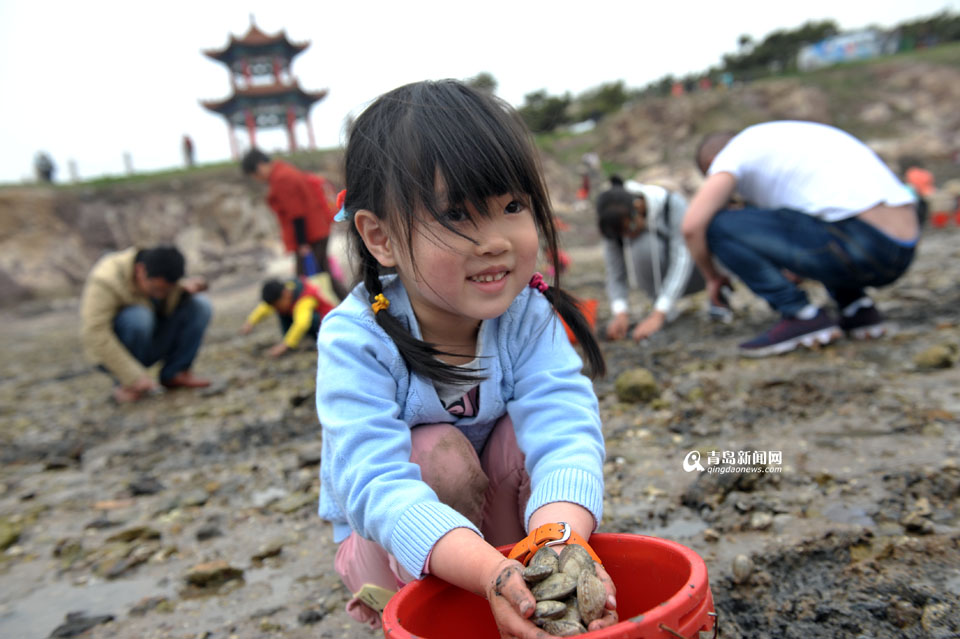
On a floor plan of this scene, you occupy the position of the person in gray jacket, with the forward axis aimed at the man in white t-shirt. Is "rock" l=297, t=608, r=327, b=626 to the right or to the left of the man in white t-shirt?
right

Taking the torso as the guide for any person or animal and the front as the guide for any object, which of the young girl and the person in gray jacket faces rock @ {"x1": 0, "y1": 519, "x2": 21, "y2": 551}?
the person in gray jacket

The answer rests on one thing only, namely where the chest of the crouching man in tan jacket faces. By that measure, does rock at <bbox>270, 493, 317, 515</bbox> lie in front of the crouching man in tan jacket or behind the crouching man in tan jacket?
in front

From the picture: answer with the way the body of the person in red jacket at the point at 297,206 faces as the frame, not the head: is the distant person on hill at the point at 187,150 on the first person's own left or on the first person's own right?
on the first person's own right

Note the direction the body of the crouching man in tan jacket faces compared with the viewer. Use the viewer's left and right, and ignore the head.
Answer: facing the viewer and to the right of the viewer

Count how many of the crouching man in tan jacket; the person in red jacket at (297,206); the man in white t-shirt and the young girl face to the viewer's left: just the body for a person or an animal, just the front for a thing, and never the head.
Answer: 2

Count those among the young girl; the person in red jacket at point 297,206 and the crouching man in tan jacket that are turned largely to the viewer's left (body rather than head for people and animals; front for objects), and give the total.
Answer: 1

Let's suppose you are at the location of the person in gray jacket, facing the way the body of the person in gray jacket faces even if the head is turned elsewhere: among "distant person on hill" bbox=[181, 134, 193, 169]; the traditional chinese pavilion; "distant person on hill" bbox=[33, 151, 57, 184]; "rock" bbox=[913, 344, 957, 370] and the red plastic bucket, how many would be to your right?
3

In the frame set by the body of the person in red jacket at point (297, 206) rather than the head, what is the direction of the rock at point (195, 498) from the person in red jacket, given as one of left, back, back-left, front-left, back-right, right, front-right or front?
left

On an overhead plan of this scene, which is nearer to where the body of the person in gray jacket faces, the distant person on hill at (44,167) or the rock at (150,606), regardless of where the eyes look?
the rock

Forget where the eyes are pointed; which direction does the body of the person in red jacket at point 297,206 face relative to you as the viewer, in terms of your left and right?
facing to the left of the viewer

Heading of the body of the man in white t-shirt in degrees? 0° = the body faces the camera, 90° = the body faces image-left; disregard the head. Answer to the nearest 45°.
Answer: approximately 90°

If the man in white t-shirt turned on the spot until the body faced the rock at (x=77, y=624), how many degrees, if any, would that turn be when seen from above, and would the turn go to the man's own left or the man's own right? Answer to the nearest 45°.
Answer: approximately 45° to the man's own left

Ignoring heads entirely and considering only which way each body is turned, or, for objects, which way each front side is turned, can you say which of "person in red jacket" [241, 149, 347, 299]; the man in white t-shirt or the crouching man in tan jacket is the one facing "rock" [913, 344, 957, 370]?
the crouching man in tan jacket

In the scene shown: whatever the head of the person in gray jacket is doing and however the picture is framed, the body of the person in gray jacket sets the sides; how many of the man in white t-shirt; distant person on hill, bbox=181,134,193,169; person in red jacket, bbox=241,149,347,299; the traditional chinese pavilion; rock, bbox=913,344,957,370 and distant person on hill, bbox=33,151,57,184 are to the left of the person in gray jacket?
2

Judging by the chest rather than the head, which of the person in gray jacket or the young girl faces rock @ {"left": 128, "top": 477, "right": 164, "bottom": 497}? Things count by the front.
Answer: the person in gray jacket
